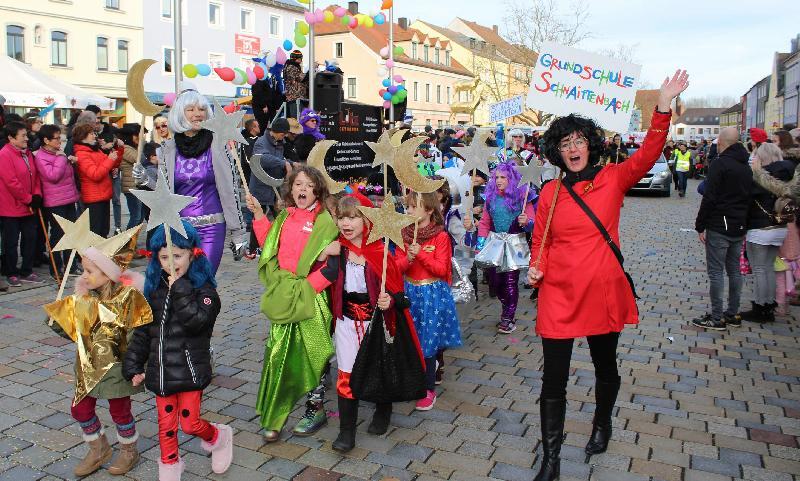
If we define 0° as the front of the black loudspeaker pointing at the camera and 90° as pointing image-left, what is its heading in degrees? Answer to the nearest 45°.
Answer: approximately 0°

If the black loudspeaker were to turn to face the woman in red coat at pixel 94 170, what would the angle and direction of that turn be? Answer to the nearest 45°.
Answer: approximately 90° to its right

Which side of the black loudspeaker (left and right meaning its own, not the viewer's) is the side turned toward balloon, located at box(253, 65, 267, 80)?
right

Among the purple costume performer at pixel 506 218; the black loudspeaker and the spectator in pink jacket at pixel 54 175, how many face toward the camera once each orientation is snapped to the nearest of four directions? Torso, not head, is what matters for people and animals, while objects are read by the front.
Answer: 2

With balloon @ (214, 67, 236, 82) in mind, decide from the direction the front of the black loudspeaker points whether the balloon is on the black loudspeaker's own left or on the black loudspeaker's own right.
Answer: on the black loudspeaker's own right

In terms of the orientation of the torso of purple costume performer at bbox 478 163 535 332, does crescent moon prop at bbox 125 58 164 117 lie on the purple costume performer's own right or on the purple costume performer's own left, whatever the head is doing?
on the purple costume performer's own right

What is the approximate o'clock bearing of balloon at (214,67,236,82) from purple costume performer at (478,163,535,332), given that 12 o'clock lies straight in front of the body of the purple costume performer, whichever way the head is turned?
The balloon is roughly at 4 o'clock from the purple costume performer.

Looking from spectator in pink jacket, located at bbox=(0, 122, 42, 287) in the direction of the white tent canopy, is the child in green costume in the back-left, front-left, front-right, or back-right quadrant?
back-right

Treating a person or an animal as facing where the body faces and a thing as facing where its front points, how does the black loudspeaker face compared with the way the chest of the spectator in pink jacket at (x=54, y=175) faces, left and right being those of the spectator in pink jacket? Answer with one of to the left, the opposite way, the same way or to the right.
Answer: to the right
